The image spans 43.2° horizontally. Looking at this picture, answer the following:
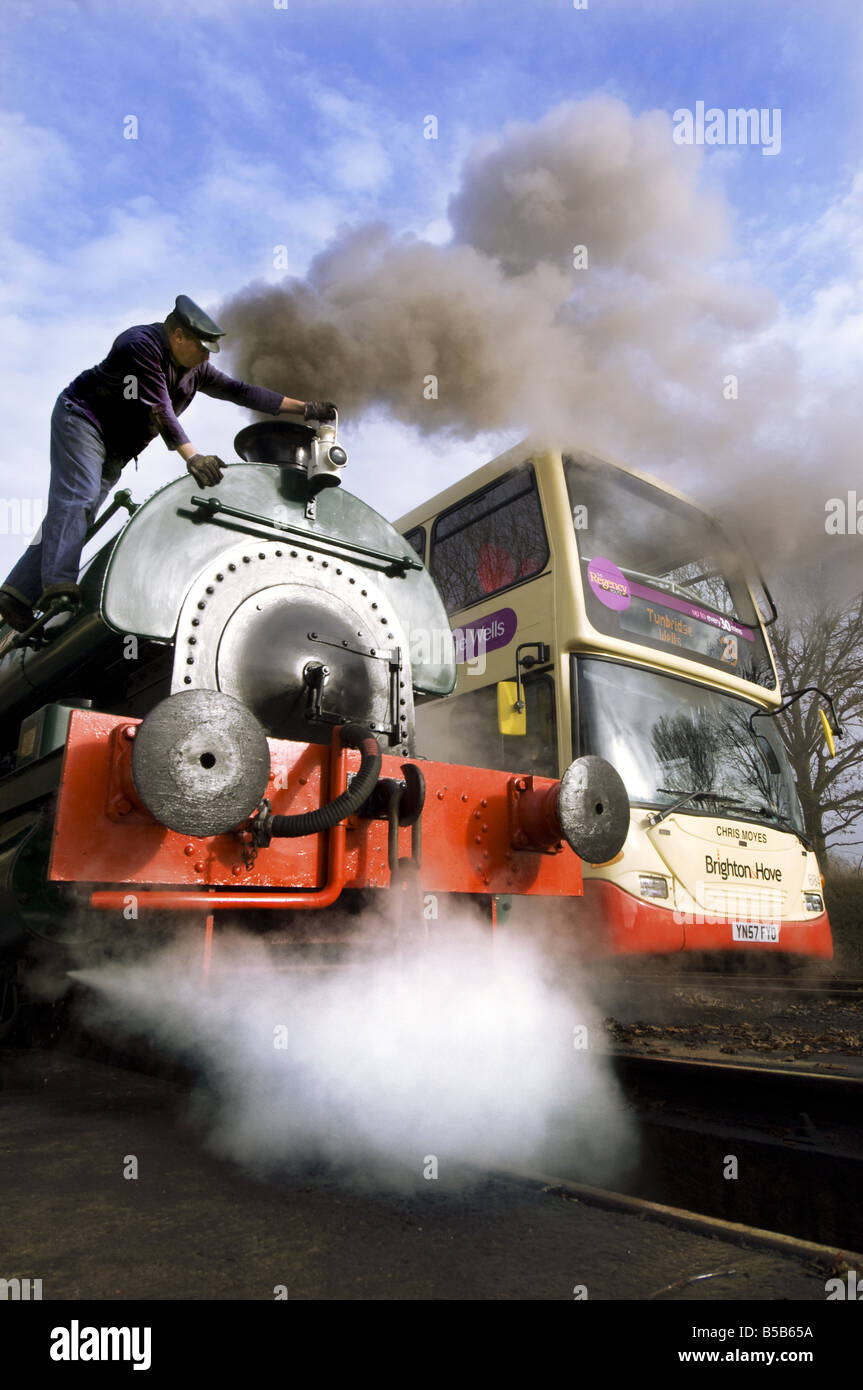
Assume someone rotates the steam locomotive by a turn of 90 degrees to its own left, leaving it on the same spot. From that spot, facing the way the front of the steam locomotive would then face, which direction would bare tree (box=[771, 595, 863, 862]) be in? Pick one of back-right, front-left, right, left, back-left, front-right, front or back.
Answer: front

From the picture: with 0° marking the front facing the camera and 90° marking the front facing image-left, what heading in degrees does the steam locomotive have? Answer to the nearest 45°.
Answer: approximately 315°

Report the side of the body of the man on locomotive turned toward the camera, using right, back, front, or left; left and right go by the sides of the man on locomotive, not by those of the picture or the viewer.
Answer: right

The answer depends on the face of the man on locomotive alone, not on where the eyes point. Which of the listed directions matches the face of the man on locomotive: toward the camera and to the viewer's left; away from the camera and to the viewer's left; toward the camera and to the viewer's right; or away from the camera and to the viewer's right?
toward the camera and to the viewer's right
